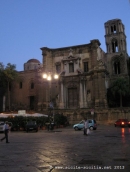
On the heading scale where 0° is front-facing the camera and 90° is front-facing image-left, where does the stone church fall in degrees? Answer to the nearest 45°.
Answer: approximately 0°

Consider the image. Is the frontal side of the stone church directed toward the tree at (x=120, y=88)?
no

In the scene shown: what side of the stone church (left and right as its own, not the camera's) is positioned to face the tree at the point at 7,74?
right
